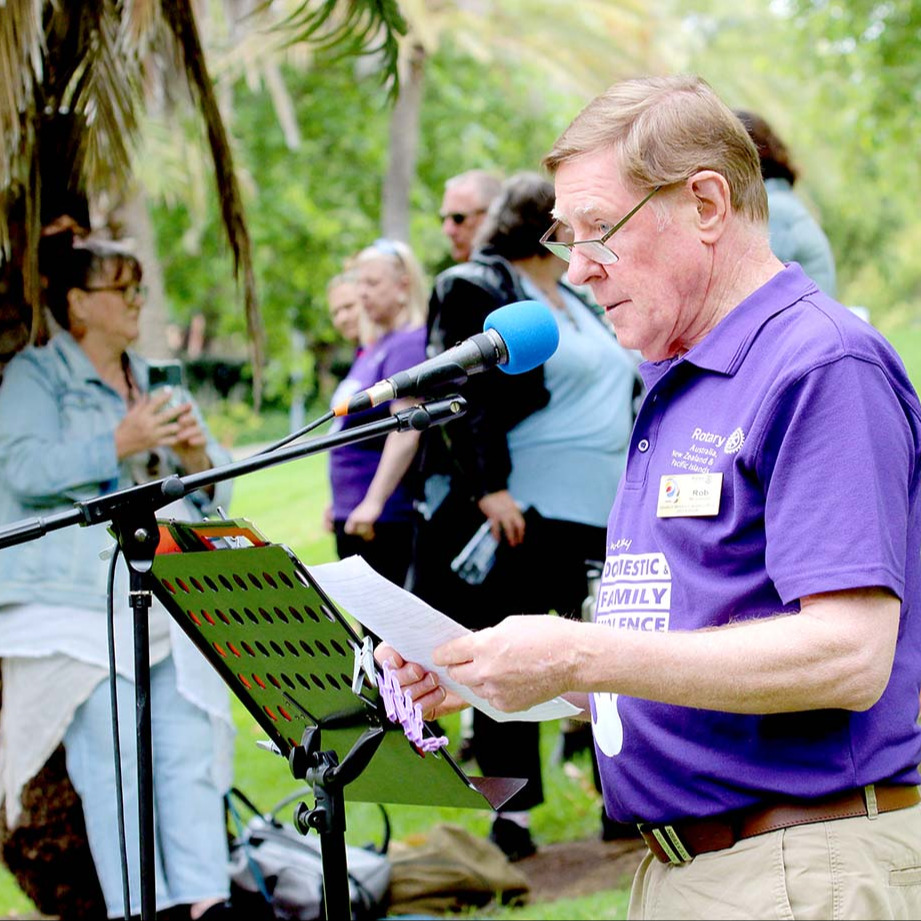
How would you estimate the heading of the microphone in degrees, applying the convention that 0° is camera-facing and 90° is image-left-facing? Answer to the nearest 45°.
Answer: approximately 270°

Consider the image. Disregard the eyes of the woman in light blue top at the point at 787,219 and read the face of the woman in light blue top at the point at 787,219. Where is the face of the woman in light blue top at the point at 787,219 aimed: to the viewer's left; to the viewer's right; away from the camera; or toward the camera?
away from the camera

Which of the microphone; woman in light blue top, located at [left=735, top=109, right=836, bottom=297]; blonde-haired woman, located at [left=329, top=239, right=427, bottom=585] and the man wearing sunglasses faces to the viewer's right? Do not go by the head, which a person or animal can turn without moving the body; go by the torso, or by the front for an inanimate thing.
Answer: the microphone

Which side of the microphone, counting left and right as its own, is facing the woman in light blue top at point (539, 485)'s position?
left

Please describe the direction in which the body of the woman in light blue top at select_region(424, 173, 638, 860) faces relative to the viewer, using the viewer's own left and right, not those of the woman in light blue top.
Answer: facing the viewer and to the right of the viewer

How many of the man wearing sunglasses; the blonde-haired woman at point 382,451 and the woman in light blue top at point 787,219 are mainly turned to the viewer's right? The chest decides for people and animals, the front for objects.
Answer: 0

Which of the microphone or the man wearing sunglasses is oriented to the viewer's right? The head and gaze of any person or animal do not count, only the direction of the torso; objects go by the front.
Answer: the microphone

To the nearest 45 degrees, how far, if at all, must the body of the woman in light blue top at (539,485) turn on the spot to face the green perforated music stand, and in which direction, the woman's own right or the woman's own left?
approximately 45° to the woman's own right

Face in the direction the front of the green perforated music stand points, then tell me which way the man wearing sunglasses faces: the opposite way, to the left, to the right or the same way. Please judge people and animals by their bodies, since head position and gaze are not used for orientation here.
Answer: the opposite way

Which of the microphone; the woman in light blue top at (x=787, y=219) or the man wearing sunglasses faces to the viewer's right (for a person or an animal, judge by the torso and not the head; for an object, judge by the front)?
the microphone

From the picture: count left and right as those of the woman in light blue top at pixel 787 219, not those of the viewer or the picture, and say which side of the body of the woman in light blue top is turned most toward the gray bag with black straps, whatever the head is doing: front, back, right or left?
left

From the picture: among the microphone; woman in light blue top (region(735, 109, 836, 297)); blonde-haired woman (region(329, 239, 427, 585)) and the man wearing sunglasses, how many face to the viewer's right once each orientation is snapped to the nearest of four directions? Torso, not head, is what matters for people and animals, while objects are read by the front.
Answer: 1

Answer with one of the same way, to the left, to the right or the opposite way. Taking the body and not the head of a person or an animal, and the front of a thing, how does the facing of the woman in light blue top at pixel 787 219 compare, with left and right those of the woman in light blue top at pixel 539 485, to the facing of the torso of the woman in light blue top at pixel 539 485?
the opposite way

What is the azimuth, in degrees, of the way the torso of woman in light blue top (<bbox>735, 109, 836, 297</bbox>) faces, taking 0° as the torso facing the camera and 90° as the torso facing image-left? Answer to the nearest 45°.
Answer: approximately 135°

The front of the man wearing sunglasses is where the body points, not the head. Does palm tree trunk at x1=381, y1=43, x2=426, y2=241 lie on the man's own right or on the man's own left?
on the man's own right

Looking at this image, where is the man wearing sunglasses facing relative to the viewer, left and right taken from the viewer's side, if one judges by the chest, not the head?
facing the viewer and to the left of the viewer

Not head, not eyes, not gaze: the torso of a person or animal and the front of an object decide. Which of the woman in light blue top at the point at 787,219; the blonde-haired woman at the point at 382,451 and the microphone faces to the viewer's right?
the microphone
